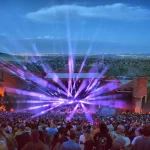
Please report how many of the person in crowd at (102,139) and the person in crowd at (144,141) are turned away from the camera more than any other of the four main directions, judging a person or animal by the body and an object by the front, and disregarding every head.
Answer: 2

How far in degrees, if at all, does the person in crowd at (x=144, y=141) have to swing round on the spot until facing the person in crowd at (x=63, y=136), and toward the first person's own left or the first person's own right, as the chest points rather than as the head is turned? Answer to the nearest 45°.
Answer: approximately 45° to the first person's own left

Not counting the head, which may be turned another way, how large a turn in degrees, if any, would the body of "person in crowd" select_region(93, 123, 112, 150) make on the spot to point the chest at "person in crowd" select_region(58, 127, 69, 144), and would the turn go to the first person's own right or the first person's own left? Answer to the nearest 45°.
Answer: approximately 45° to the first person's own left

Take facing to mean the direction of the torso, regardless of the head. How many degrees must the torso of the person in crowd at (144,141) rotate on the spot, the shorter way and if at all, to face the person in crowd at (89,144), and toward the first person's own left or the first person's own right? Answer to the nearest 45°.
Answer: approximately 45° to the first person's own left

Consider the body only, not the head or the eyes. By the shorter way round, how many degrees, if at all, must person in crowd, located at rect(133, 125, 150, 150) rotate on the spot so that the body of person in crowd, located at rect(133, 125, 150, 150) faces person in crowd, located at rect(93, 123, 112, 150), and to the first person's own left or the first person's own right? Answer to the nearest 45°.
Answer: approximately 45° to the first person's own left

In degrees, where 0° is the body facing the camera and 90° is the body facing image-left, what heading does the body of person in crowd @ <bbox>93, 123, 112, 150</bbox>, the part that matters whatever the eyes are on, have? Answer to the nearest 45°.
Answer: approximately 180°

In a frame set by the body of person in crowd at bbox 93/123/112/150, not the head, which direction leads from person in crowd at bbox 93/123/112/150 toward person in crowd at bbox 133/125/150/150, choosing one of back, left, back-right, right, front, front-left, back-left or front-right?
back-right

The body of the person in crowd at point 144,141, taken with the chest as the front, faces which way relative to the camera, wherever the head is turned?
away from the camera
